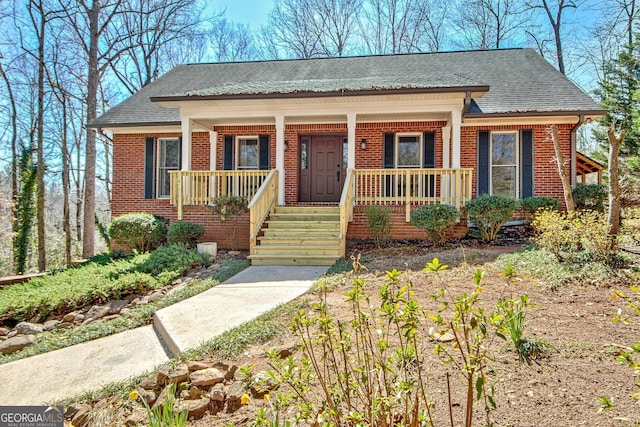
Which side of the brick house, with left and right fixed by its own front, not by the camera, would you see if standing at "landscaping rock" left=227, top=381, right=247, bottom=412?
front

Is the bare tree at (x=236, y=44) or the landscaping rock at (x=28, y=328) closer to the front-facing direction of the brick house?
the landscaping rock

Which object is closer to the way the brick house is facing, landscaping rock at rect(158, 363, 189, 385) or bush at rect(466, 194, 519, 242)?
the landscaping rock

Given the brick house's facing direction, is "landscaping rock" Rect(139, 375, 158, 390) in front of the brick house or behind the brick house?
in front

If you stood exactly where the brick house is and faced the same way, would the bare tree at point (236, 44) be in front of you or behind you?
behind

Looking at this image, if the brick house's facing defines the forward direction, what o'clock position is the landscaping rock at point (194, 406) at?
The landscaping rock is roughly at 12 o'clock from the brick house.

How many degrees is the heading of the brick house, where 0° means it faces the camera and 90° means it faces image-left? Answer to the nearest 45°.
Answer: approximately 0°

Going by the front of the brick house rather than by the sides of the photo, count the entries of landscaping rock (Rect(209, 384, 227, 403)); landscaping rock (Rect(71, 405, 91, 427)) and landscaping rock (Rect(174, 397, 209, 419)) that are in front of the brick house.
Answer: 3

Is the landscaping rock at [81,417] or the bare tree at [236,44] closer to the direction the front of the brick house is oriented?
the landscaping rock

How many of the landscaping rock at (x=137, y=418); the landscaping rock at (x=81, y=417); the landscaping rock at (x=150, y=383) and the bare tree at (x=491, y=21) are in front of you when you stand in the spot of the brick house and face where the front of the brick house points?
3

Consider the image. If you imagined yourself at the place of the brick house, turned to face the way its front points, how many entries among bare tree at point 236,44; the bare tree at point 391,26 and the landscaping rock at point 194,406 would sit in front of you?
1

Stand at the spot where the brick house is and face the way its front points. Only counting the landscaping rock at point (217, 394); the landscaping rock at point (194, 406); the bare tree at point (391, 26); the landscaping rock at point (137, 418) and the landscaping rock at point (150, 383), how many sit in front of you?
4

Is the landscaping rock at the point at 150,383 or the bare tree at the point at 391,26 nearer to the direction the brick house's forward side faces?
the landscaping rock

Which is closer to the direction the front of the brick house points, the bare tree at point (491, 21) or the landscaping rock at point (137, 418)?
the landscaping rock

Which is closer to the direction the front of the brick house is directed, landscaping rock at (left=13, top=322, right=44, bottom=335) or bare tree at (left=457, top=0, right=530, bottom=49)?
the landscaping rock

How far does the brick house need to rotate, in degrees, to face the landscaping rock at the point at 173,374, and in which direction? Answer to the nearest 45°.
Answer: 0° — it already faces it
